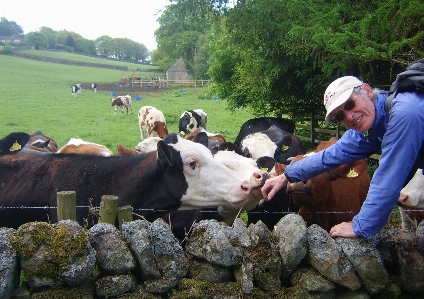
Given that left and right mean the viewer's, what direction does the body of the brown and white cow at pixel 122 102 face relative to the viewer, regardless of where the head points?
facing to the left of the viewer

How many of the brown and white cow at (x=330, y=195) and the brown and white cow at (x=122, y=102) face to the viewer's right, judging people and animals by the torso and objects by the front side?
0

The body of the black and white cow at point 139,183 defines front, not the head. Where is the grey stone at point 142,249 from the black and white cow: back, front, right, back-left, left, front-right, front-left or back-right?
right

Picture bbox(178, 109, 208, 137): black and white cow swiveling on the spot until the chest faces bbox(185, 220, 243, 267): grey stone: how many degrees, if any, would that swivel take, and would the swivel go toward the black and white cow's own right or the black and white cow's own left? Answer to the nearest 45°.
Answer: approximately 45° to the black and white cow's own left

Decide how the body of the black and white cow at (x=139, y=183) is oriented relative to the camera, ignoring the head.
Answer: to the viewer's right

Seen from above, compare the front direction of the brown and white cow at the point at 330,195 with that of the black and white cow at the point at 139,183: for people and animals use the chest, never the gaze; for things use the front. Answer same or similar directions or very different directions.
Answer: very different directions

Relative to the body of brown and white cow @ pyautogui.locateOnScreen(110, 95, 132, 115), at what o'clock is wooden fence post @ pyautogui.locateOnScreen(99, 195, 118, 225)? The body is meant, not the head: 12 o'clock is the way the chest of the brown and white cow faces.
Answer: The wooden fence post is roughly at 9 o'clock from the brown and white cow.

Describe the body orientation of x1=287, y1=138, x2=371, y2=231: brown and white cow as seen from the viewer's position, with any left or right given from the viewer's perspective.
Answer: facing to the left of the viewer

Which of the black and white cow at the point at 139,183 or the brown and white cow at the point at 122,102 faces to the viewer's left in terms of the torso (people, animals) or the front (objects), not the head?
the brown and white cow

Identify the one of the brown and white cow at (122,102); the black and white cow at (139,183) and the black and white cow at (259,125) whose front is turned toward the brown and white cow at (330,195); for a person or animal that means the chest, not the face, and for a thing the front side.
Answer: the black and white cow at (139,183)
